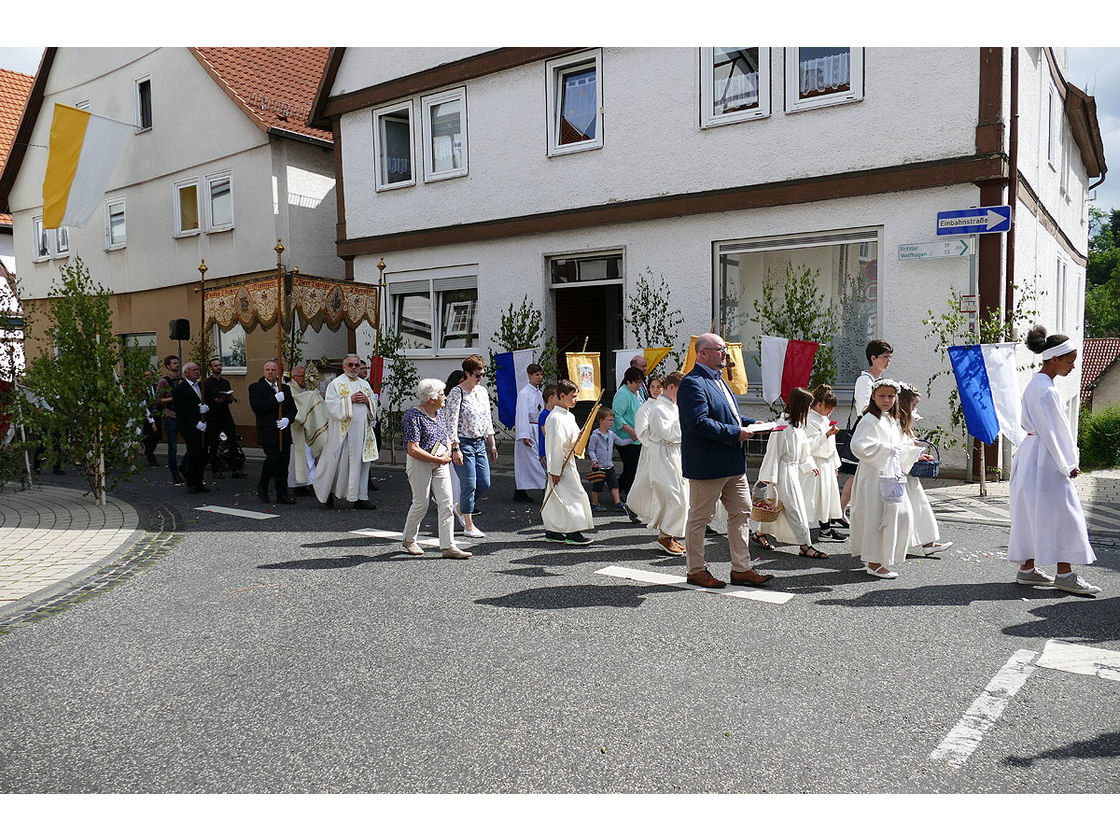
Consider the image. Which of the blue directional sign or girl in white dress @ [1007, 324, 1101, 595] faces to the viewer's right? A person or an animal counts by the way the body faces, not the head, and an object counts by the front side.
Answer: the girl in white dress

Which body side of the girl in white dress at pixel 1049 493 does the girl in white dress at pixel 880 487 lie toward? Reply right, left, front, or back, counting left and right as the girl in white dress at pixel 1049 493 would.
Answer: back

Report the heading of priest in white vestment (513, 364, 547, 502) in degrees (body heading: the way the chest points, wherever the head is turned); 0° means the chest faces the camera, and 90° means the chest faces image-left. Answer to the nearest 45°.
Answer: approximately 315°

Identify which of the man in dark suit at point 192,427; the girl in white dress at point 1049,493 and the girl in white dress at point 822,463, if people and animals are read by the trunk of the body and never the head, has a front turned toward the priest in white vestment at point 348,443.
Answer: the man in dark suit

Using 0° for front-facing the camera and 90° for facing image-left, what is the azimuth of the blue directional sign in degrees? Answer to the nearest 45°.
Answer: approximately 0°

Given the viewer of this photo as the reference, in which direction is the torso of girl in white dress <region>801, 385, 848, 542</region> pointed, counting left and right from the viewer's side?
facing to the right of the viewer

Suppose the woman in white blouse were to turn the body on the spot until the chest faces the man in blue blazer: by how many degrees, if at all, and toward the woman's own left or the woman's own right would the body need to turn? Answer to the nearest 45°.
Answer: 0° — they already face them

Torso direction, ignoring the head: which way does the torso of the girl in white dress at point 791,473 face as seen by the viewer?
to the viewer's right

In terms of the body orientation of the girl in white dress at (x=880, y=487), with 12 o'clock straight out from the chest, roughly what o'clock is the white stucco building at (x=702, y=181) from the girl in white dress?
The white stucco building is roughly at 7 o'clock from the girl in white dress.

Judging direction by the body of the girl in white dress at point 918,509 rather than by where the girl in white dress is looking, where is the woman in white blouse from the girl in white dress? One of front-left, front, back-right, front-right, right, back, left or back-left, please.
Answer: back

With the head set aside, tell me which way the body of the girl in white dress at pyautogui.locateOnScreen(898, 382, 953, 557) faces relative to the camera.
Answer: to the viewer's right
